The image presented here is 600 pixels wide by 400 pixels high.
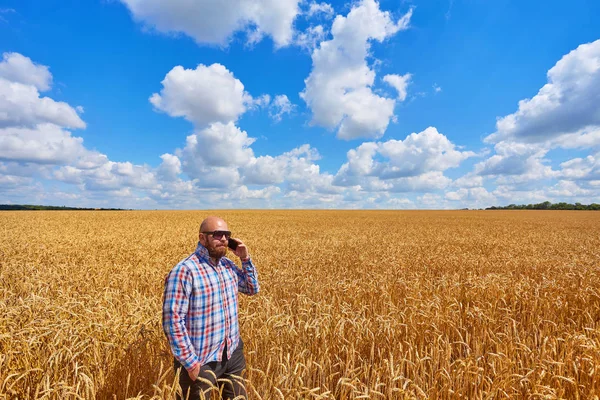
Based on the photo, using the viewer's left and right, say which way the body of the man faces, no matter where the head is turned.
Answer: facing the viewer and to the right of the viewer

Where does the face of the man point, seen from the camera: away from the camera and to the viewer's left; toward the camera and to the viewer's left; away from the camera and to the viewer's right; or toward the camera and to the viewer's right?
toward the camera and to the viewer's right
